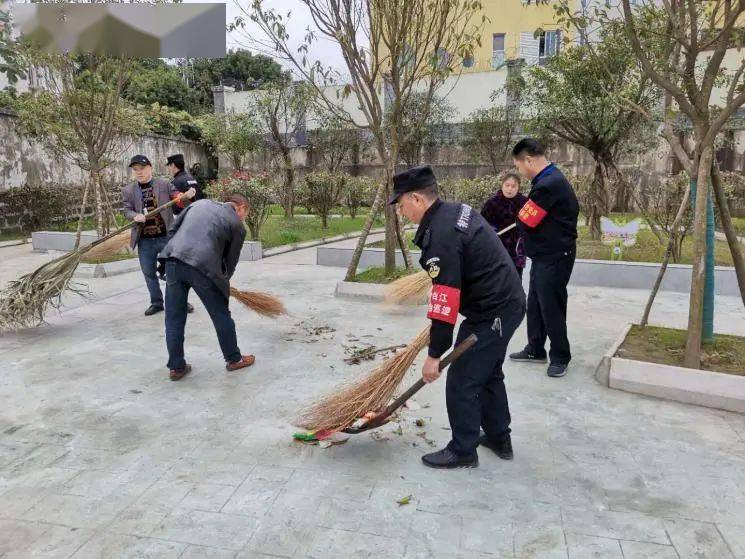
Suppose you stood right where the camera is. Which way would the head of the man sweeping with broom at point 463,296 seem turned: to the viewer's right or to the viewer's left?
to the viewer's left

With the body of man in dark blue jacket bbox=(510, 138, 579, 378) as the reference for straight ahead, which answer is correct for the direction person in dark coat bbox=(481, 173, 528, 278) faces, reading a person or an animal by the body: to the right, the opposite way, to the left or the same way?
to the left

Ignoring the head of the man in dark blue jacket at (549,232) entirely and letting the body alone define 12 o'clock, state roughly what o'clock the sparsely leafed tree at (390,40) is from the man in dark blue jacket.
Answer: The sparsely leafed tree is roughly at 2 o'clock from the man in dark blue jacket.

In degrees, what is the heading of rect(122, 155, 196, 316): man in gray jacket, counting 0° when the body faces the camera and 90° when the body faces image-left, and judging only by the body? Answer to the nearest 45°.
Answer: approximately 0°

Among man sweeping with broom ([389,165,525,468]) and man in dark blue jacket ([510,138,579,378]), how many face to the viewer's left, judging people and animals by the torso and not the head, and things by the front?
2

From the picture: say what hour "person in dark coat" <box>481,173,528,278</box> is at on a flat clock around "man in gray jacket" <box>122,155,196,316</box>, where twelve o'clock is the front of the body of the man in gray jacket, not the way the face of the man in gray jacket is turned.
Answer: The person in dark coat is roughly at 10 o'clock from the man in gray jacket.

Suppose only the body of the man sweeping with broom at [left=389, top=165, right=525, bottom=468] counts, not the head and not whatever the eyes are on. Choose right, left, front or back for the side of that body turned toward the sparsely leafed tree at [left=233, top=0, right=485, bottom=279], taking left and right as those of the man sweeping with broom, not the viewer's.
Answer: right

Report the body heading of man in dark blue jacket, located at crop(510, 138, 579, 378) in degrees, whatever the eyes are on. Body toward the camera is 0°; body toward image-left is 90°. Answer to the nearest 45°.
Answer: approximately 90°

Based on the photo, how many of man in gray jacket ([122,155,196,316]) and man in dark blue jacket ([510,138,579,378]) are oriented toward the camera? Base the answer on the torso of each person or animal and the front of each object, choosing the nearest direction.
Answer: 1

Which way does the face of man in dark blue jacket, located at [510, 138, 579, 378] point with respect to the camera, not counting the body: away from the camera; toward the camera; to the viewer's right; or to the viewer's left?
to the viewer's left

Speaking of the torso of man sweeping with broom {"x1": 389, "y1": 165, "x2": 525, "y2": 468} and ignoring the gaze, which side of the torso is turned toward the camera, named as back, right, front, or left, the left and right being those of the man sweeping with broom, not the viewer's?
left

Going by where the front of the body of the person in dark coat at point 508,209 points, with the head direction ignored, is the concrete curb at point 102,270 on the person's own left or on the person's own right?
on the person's own right
